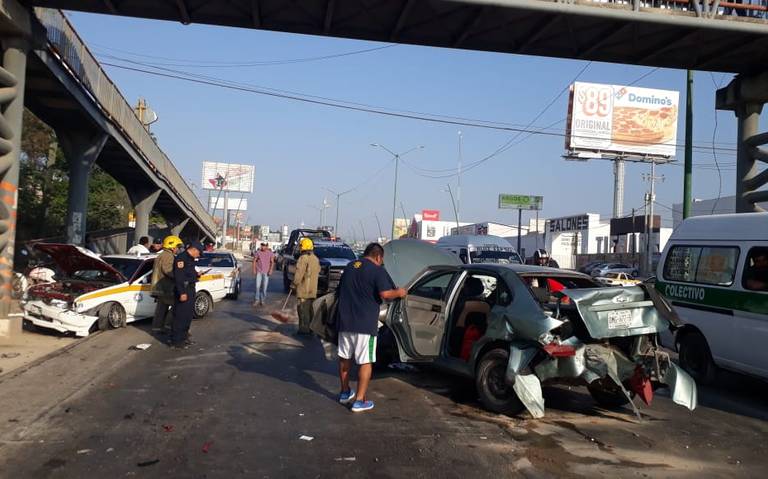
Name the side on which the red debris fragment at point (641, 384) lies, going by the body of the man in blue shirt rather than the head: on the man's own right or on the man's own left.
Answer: on the man's own right

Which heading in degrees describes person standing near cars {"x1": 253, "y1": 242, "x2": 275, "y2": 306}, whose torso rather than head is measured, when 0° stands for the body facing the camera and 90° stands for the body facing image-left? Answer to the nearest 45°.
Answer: approximately 0°

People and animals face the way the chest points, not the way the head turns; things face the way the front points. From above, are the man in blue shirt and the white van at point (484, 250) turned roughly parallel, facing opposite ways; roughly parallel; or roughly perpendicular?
roughly perpendicular

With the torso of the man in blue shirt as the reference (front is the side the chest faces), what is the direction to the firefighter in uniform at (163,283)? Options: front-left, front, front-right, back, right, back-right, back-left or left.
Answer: left

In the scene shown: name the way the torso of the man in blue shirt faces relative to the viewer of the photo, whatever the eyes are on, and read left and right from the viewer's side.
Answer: facing away from the viewer and to the right of the viewer

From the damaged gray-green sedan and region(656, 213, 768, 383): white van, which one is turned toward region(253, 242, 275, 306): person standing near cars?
the damaged gray-green sedan

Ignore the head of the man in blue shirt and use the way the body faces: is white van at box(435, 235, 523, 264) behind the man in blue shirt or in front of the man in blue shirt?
in front

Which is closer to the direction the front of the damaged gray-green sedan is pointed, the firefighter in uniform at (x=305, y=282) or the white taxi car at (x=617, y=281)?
the firefighter in uniform

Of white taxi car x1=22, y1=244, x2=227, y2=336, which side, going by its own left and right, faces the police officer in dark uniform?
left

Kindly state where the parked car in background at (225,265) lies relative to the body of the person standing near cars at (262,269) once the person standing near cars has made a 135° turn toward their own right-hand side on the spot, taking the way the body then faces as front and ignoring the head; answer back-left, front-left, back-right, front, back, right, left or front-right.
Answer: front

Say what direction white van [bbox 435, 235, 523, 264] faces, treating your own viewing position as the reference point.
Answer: facing the viewer and to the right of the viewer

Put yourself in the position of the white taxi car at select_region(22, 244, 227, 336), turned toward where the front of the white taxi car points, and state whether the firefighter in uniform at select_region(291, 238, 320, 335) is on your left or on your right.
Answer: on your left

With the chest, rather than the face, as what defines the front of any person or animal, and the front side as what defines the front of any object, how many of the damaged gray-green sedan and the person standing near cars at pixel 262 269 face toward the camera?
1
